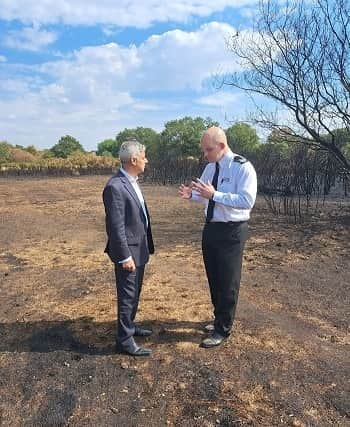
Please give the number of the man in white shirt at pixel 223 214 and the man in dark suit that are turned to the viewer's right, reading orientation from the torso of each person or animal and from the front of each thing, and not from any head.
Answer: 1

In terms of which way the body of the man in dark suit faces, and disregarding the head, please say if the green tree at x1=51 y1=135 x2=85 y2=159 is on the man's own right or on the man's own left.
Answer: on the man's own left

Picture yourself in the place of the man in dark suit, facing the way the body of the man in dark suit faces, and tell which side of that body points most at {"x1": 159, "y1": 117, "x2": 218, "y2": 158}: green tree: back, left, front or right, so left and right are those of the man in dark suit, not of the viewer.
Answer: left

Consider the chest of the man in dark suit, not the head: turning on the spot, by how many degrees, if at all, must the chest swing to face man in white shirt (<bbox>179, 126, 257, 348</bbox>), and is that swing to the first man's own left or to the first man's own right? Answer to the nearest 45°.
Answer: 0° — they already face them

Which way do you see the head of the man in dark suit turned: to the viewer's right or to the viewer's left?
to the viewer's right

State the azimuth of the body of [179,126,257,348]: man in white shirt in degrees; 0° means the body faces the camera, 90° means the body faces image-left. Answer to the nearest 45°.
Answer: approximately 45°

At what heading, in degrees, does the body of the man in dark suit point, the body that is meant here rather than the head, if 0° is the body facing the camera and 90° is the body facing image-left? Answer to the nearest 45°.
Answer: approximately 270°
